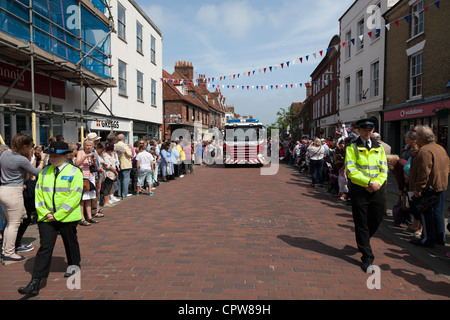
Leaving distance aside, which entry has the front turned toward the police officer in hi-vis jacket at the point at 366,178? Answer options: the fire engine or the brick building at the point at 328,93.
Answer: the fire engine

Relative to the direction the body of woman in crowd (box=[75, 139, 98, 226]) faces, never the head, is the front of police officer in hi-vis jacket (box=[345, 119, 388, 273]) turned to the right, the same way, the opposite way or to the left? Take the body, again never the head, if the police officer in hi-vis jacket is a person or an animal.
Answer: to the right

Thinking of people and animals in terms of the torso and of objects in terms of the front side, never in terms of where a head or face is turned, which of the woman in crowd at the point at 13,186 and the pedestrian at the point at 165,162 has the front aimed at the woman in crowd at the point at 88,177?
the woman in crowd at the point at 13,186

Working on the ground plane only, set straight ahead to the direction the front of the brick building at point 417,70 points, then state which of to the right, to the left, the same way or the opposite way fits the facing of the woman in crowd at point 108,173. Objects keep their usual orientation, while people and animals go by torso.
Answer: the opposite way

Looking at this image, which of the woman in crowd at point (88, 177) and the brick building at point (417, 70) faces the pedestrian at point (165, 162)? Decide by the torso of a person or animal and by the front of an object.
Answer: the brick building

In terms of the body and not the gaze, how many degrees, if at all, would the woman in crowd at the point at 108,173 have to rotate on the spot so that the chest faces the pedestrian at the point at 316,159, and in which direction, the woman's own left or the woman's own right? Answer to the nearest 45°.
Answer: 0° — they already face them

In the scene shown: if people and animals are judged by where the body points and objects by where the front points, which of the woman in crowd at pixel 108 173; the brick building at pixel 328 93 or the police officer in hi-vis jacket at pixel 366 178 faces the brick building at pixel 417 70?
the woman in crowd

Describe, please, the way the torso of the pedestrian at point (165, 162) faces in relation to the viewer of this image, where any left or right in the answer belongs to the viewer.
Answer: facing to the right of the viewer

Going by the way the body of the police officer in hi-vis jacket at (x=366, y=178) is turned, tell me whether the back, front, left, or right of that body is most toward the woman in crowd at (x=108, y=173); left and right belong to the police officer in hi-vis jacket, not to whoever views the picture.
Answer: right

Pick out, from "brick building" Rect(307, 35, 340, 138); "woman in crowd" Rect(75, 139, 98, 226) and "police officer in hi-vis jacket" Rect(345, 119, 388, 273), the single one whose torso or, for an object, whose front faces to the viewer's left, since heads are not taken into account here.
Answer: the brick building

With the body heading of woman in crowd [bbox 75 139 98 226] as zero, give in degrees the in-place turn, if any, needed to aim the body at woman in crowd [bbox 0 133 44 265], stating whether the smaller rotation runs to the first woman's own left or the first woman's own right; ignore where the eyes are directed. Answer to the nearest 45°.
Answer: approximately 90° to the first woman's own right

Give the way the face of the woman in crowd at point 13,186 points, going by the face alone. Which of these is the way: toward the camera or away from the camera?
away from the camera

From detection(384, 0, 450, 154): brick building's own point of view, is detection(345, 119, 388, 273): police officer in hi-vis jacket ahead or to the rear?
ahead

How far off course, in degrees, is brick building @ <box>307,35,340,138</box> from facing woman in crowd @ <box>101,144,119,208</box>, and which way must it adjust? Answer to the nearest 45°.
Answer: approximately 90° to its left
